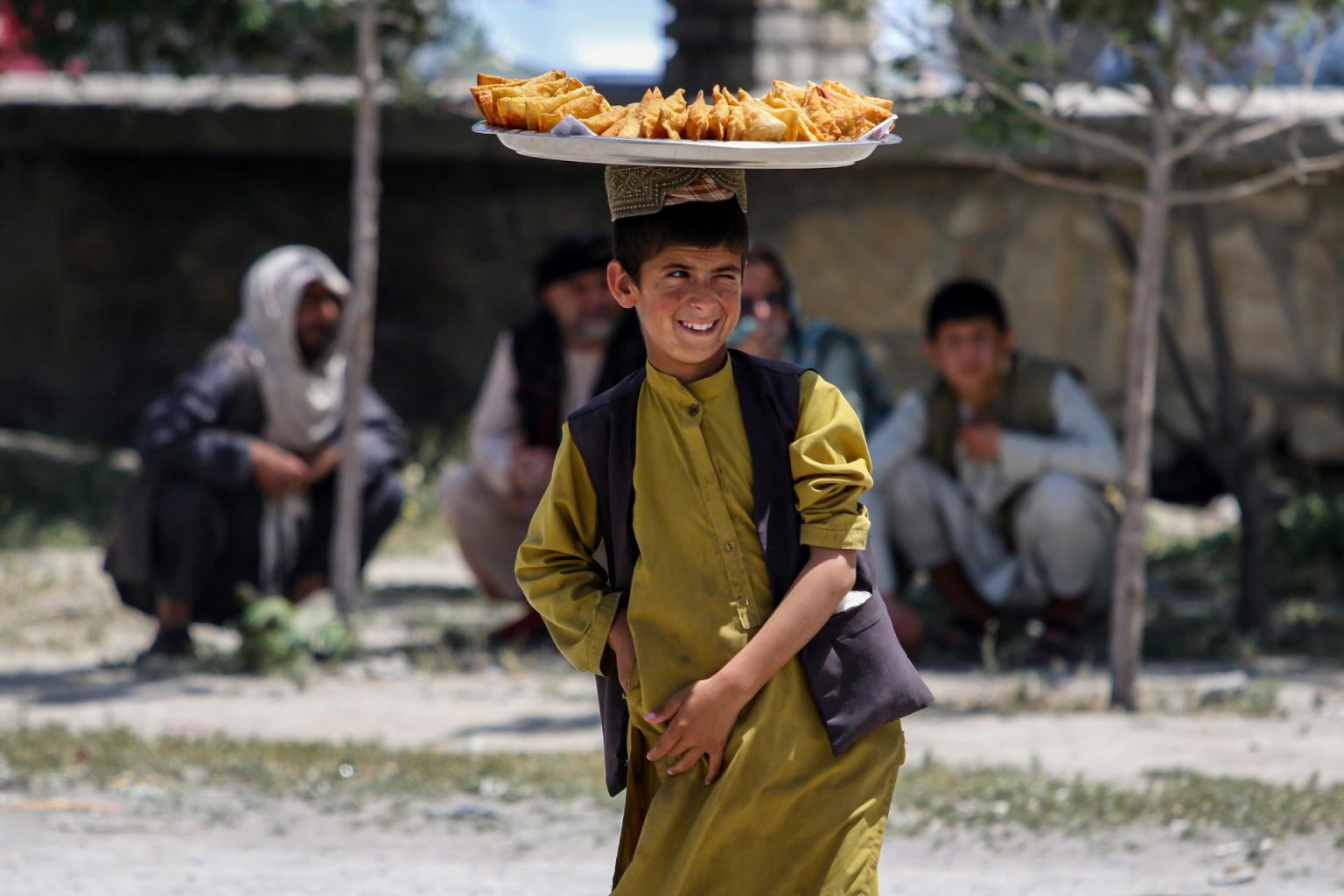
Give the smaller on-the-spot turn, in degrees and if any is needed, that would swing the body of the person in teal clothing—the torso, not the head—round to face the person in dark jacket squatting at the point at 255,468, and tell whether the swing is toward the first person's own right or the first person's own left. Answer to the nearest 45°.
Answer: approximately 45° to the first person's own right

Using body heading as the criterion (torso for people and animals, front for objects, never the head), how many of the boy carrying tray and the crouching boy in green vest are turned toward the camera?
2

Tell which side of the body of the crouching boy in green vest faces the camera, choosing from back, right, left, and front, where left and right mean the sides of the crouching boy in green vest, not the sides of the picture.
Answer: front

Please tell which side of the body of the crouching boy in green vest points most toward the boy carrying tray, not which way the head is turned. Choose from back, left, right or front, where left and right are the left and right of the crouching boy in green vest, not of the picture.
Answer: front

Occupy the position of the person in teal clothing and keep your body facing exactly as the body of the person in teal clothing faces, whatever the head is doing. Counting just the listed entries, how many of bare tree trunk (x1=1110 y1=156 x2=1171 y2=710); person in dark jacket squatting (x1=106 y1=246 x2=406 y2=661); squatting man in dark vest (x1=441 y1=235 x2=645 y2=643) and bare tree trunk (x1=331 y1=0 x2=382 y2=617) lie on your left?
1

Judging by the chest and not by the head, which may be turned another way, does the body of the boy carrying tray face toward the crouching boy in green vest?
no

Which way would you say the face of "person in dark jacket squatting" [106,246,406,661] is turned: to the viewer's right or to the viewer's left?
to the viewer's right

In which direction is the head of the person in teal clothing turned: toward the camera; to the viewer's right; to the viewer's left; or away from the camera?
toward the camera

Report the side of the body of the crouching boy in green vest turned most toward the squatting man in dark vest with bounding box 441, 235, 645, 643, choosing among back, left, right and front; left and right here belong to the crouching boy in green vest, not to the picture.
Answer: right

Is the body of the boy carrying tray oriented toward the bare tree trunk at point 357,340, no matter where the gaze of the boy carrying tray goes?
no

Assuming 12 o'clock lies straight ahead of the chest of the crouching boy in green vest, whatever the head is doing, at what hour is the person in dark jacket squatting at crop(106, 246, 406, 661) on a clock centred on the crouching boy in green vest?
The person in dark jacket squatting is roughly at 3 o'clock from the crouching boy in green vest.

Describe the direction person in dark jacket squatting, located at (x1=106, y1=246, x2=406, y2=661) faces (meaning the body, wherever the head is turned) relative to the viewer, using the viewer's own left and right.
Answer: facing the viewer and to the right of the viewer
